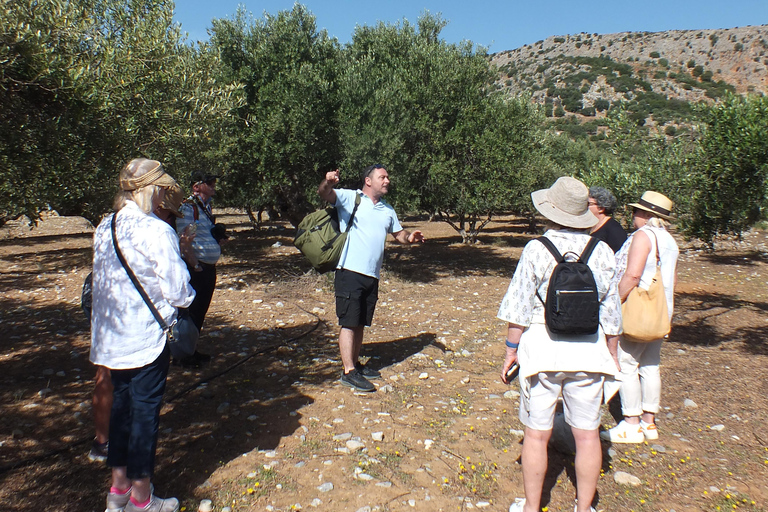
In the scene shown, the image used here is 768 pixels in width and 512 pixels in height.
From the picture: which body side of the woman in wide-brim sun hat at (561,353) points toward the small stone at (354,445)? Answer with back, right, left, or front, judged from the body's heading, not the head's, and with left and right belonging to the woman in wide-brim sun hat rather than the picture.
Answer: left

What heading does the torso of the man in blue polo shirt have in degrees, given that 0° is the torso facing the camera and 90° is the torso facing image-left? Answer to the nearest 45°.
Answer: approximately 315°

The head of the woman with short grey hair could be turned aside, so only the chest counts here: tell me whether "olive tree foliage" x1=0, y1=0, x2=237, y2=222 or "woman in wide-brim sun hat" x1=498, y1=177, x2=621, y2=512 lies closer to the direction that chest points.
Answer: the olive tree foliage

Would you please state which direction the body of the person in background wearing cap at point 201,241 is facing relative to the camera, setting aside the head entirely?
to the viewer's right

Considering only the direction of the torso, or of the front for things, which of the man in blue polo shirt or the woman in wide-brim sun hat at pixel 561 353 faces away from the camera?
the woman in wide-brim sun hat

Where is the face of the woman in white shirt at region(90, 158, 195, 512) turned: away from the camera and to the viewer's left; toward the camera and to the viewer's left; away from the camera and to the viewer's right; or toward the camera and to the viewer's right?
away from the camera and to the viewer's right

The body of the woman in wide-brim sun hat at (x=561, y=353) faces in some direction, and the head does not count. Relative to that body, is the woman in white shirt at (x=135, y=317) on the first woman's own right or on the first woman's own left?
on the first woman's own left

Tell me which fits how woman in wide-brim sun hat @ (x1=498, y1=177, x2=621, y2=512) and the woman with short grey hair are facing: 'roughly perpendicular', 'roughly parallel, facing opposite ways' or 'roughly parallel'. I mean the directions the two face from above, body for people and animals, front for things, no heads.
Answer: roughly perpendicular

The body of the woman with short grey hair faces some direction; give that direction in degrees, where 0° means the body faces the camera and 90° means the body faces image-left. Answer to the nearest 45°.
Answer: approximately 90°
